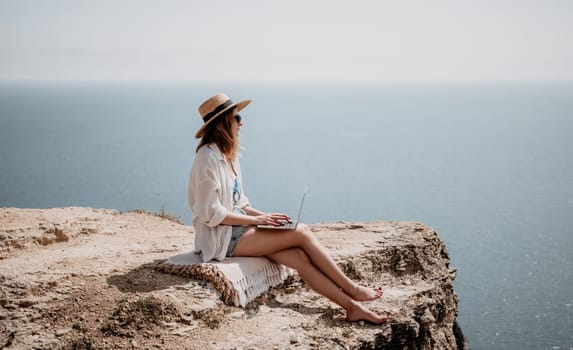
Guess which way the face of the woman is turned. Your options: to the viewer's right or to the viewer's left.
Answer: to the viewer's right

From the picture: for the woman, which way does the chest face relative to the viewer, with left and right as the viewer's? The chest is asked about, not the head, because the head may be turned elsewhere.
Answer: facing to the right of the viewer
